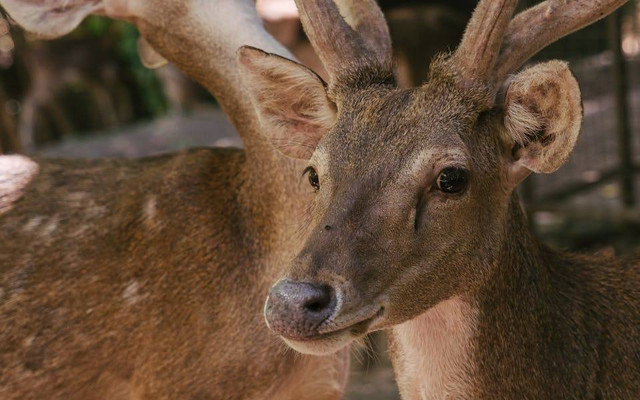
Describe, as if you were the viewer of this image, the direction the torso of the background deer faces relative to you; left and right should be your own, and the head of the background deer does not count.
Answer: facing to the right of the viewer

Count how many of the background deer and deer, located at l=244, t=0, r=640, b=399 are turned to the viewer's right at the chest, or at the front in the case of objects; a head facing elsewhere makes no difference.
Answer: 1

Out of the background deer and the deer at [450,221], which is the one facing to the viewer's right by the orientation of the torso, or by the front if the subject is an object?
the background deer

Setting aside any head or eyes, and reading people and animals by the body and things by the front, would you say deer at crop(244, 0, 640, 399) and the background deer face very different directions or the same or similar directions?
very different directions

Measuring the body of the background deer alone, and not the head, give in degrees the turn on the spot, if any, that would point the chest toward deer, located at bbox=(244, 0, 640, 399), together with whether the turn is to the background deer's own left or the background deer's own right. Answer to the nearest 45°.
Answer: approximately 45° to the background deer's own right

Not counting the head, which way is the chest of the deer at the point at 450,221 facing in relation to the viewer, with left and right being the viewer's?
facing the viewer and to the left of the viewer
